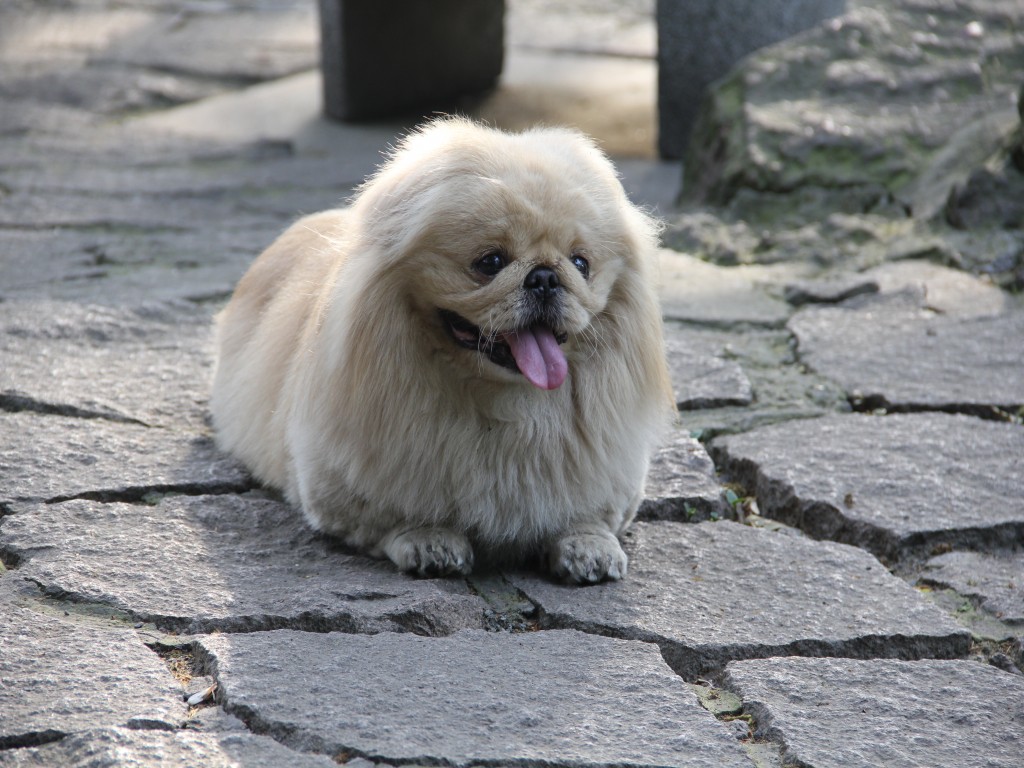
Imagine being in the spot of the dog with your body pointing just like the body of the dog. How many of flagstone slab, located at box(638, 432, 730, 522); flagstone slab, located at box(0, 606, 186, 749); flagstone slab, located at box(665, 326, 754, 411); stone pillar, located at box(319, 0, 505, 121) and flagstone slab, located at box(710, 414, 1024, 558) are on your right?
1

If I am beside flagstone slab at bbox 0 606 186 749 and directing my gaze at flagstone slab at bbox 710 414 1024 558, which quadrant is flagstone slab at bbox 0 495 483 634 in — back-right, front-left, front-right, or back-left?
front-left

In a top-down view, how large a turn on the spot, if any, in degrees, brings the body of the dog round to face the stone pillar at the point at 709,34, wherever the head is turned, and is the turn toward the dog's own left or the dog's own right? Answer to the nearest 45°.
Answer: approximately 135° to the dog's own left

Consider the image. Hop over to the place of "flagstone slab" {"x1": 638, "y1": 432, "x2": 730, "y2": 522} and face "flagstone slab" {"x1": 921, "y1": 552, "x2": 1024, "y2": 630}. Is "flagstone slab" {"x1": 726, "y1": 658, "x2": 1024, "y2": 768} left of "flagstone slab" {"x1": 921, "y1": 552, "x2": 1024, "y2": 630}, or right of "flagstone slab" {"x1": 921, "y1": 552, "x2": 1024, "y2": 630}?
right

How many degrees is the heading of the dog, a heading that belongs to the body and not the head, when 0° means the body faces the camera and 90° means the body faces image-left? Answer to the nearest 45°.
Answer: approximately 315°

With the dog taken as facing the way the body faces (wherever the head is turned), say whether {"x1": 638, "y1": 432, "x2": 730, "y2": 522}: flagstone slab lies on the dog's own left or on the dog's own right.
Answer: on the dog's own left

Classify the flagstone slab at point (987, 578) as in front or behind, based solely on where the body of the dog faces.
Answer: in front

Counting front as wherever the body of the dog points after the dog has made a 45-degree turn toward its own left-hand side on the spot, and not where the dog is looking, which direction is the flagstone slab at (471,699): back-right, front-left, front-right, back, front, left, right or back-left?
right

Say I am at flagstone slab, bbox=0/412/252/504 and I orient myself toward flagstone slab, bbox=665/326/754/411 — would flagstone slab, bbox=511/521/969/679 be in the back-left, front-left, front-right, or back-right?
front-right

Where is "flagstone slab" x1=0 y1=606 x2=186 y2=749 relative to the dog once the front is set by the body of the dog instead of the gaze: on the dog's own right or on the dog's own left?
on the dog's own right

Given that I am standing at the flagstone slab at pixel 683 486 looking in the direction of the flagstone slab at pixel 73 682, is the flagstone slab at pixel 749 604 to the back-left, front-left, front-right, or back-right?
front-left
